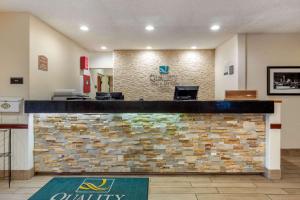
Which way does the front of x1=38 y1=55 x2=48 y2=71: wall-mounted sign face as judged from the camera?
facing the viewer and to the right of the viewer

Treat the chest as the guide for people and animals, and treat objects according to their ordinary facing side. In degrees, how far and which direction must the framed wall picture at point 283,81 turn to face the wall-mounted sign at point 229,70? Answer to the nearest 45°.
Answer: approximately 90° to its right

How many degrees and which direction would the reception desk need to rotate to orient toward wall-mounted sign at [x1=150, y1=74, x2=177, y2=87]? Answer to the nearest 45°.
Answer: approximately 180°

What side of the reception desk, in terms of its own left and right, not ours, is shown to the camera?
front

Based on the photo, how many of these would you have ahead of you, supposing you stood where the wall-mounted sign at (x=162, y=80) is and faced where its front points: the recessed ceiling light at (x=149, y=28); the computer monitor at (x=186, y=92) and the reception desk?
3

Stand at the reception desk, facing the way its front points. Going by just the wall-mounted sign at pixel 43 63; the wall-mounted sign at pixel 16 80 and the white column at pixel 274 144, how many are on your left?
1

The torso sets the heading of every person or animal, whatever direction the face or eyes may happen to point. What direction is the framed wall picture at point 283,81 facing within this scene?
toward the camera

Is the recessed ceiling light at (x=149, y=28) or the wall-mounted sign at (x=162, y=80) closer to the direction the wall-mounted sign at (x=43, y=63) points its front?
the recessed ceiling light

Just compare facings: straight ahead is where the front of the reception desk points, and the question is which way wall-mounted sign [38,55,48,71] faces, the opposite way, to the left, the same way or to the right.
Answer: to the left

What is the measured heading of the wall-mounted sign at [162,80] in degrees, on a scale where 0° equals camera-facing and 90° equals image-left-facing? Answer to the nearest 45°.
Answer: approximately 0°
